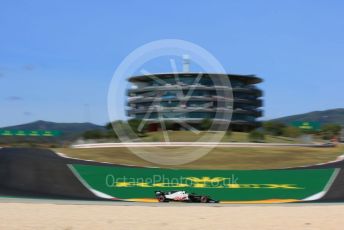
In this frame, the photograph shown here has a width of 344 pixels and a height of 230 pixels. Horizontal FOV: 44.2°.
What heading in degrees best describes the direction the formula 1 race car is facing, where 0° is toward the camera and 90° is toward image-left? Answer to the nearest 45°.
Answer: approximately 270°
